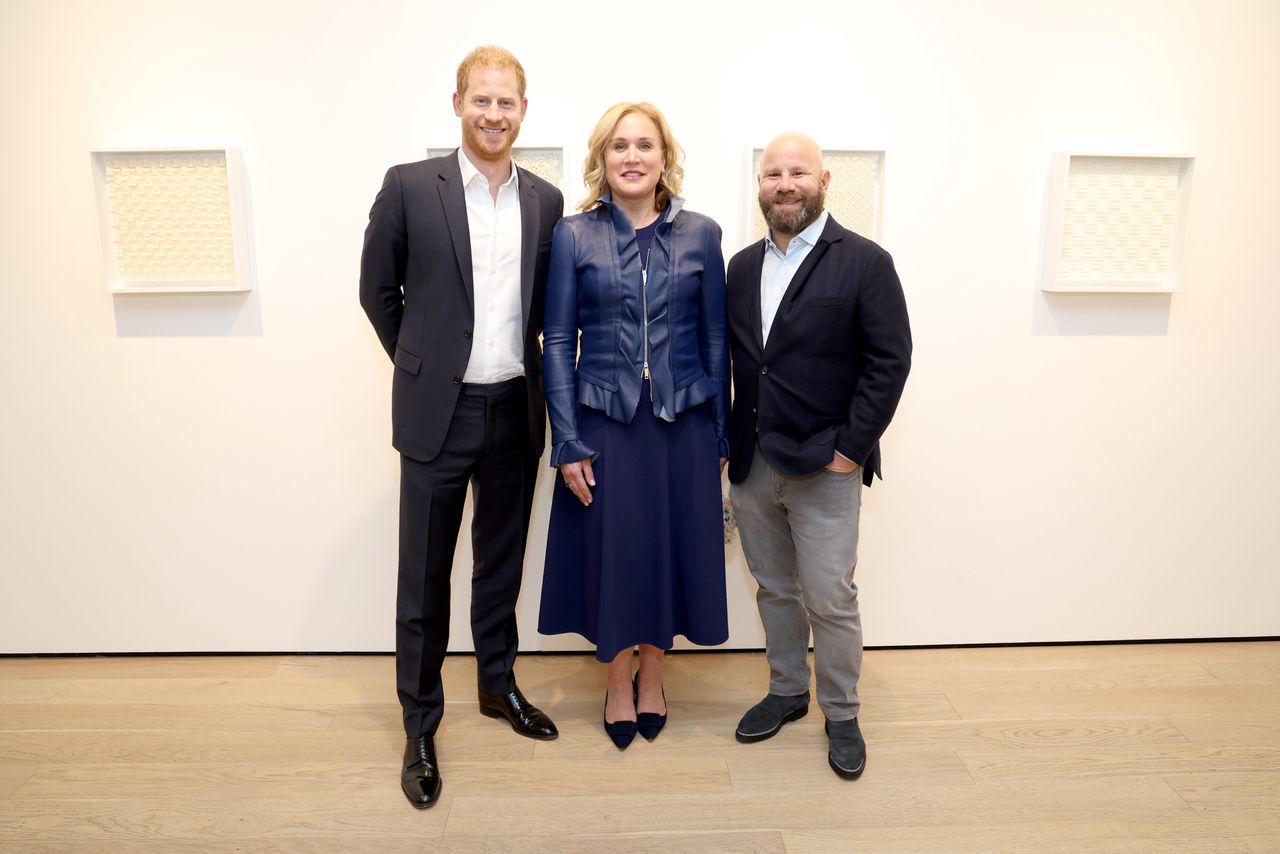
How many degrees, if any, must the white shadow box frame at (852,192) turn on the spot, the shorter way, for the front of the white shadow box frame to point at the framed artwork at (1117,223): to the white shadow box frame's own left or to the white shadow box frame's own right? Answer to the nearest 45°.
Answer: approximately 90° to the white shadow box frame's own left

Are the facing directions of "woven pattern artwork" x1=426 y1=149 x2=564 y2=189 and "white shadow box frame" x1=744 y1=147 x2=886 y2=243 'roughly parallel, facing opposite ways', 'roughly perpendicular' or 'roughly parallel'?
roughly parallel

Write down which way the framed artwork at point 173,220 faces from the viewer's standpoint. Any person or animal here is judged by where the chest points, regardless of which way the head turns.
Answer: facing the viewer

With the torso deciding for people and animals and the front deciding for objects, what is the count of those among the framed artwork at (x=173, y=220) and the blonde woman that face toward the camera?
2

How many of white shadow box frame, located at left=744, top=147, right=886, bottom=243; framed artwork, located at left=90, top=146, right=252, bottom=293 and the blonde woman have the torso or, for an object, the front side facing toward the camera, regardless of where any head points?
3

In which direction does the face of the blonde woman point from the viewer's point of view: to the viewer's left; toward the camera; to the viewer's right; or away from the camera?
toward the camera

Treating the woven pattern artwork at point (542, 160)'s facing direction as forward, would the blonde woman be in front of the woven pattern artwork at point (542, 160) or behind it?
in front

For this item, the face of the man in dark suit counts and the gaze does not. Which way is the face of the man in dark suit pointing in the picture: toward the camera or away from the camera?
toward the camera

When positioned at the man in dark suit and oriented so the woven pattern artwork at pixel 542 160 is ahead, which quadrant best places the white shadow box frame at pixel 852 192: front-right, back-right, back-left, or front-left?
front-right

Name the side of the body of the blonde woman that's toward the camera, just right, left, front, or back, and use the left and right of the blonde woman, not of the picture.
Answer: front

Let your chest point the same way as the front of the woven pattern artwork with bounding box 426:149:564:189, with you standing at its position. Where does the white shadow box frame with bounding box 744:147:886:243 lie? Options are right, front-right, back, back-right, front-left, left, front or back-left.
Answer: left

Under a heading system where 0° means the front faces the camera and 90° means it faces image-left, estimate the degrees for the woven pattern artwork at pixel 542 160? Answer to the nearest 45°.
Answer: approximately 0°

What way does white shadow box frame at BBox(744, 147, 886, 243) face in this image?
toward the camera

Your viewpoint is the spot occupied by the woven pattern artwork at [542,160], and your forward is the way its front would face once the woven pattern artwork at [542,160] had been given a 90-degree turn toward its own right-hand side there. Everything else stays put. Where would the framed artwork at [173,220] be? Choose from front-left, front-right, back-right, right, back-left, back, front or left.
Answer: front

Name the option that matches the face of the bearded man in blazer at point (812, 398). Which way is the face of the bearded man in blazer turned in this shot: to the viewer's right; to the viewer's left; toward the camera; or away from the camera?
toward the camera

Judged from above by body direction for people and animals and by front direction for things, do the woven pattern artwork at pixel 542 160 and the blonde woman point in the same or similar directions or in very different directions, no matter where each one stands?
same or similar directions
